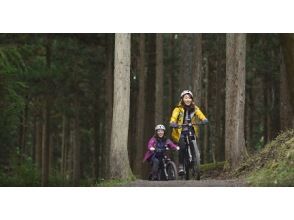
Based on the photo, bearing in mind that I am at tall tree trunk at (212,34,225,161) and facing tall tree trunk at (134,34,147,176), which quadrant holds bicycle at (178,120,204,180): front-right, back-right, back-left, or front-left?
front-left

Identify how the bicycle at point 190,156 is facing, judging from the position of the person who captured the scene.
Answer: facing the viewer

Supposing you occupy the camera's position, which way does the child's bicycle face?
facing the viewer and to the right of the viewer

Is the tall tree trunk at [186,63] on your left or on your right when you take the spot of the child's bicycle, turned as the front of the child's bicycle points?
on your left

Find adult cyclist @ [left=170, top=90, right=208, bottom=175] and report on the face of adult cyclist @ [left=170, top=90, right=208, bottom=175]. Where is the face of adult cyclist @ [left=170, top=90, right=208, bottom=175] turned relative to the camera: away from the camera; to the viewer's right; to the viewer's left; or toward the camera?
toward the camera

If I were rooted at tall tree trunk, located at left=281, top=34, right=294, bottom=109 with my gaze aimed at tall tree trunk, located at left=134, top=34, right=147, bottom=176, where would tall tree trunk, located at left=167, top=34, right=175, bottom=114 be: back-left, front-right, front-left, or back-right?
front-right

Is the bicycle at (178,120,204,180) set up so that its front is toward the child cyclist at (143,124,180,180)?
no

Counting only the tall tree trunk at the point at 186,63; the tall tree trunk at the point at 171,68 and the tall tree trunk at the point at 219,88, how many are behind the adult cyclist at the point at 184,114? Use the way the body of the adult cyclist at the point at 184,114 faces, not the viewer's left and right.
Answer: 3

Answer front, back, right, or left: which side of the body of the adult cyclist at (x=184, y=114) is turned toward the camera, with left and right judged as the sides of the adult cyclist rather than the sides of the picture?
front

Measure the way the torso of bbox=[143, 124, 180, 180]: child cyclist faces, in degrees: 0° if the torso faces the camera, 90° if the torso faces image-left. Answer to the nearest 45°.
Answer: approximately 315°

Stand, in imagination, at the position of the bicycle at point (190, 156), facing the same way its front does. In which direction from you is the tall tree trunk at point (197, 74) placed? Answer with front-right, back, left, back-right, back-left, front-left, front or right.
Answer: back

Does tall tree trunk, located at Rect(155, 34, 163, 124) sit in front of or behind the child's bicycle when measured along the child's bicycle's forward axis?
behind
